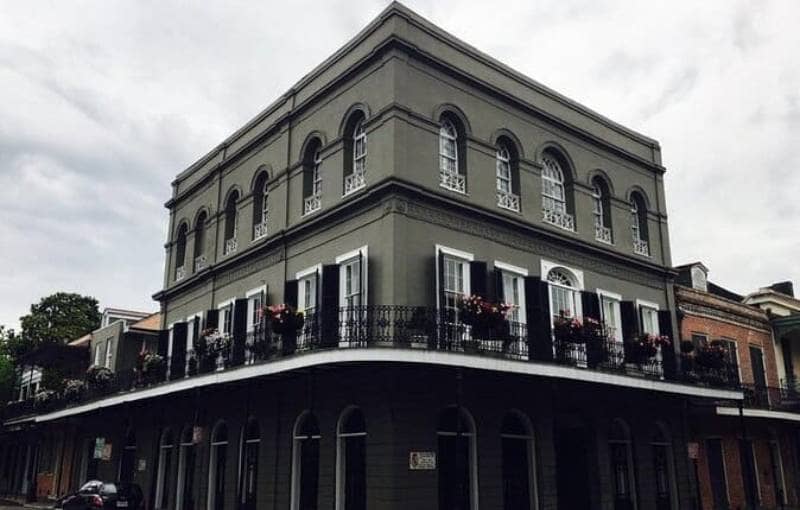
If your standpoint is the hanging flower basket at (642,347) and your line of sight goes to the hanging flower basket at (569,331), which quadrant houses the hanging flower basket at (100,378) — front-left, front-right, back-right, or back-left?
front-right

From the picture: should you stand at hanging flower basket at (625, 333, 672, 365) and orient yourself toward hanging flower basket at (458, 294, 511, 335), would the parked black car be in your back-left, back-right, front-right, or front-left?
front-right
